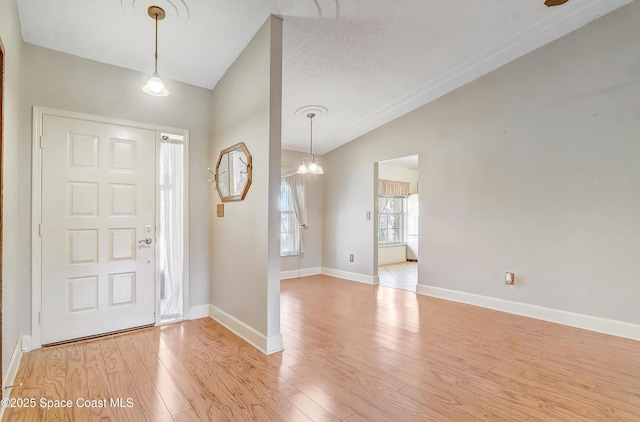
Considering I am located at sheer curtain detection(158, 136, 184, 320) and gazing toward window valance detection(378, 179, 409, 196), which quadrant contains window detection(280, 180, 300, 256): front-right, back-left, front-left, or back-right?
front-left

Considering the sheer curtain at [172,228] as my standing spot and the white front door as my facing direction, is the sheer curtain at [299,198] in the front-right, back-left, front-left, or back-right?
back-right

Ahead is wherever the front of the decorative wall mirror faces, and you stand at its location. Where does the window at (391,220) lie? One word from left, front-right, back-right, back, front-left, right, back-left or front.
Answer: back

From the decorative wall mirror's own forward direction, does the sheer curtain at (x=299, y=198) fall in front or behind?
behind

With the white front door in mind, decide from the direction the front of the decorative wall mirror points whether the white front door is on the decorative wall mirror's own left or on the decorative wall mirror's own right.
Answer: on the decorative wall mirror's own right

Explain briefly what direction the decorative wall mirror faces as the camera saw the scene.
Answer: facing the viewer and to the left of the viewer

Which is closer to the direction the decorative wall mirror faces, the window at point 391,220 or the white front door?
the white front door

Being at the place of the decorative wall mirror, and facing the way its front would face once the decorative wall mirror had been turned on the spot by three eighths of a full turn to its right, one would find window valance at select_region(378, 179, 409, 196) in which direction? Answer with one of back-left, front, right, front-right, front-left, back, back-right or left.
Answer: front-right

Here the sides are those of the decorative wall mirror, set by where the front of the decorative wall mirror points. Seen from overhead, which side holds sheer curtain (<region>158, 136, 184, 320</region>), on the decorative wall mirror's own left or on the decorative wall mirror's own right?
on the decorative wall mirror's own right

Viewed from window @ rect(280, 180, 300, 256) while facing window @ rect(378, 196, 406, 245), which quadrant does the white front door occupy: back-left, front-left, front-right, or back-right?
back-right
